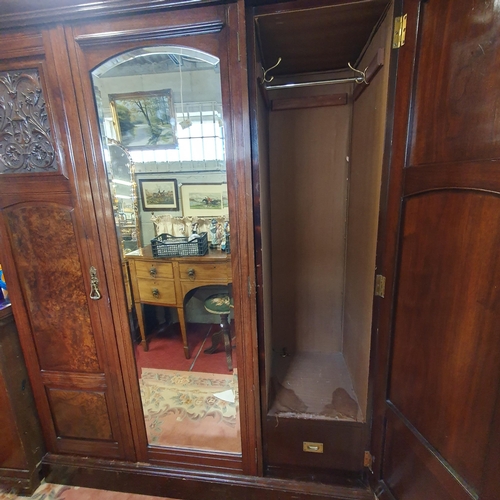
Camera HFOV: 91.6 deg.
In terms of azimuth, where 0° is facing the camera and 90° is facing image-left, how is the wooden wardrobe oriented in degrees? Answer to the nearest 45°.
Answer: approximately 0°
